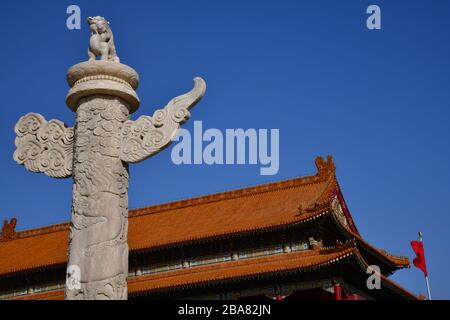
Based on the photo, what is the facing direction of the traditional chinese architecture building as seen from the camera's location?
facing the viewer and to the left of the viewer

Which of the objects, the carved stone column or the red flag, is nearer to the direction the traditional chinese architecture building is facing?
the carved stone column

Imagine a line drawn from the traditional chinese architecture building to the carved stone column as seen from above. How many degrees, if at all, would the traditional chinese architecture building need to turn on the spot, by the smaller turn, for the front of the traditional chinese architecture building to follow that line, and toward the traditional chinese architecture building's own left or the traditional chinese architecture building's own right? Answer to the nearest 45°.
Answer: approximately 45° to the traditional chinese architecture building's own left
